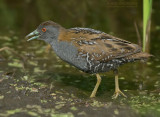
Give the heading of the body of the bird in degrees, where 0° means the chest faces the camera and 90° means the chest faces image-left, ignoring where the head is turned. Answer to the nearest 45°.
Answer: approximately 90°
